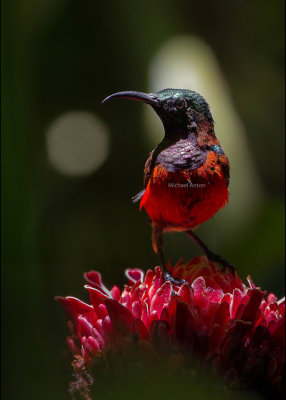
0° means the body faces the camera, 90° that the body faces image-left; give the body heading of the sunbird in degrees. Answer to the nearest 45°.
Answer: approximately 0°
